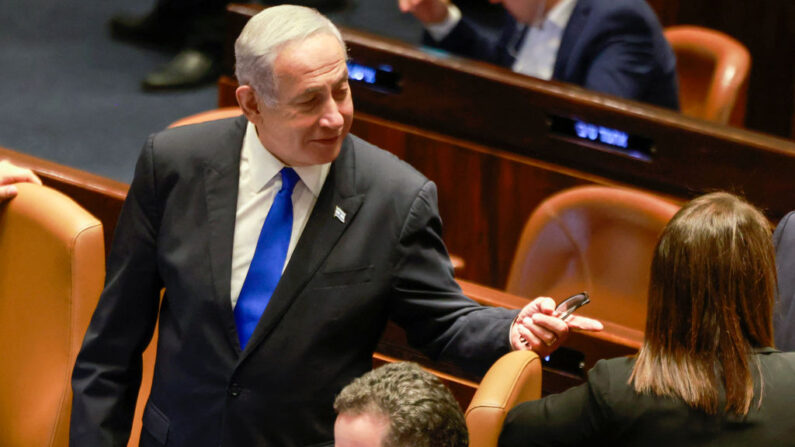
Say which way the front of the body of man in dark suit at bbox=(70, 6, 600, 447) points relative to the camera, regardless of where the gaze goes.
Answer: toward the camera

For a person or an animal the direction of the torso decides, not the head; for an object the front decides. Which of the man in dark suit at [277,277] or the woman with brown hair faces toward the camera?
the man in dark suit

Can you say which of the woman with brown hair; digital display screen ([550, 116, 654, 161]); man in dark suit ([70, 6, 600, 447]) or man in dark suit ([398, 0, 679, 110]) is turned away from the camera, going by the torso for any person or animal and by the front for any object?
the woman with brown hair

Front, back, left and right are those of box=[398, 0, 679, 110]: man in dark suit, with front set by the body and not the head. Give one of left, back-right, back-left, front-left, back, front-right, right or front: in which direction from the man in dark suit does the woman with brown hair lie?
front-left

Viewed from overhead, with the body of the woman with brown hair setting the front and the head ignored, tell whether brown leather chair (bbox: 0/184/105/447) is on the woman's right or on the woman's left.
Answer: on the woman's left

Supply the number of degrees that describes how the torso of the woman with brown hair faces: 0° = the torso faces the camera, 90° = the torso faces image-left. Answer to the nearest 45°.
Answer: approximately 180°

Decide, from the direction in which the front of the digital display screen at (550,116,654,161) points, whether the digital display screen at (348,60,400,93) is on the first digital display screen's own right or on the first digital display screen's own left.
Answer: on the first digital display screen's own right

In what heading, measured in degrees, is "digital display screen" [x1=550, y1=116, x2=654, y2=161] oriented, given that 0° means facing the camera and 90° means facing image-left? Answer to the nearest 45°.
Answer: approximately 45°

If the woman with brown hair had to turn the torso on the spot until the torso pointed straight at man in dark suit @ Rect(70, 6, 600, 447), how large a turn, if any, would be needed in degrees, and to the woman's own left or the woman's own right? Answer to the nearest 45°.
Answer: approximately 90° to the woman's own left

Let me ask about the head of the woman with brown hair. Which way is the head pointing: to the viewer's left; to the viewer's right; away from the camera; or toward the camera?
away from the camera

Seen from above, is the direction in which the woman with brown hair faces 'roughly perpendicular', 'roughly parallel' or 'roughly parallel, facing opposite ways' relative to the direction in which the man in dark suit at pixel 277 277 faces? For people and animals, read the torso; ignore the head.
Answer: roughly parallel, facing opposite ways

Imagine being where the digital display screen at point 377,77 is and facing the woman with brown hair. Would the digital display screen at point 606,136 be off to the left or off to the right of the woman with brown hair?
left

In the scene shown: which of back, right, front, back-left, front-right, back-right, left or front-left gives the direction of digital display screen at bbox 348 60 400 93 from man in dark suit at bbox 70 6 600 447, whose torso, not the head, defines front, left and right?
back

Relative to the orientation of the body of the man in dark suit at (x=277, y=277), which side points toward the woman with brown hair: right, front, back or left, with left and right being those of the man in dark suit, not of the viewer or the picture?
left

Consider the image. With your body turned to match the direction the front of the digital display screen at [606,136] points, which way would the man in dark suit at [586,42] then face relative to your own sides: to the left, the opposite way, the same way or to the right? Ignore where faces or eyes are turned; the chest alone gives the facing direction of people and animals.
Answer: the same way

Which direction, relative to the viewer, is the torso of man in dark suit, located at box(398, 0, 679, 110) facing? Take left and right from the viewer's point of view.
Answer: facing the viewer and to the left of the viewer
